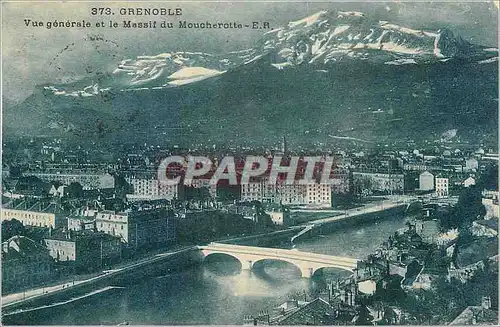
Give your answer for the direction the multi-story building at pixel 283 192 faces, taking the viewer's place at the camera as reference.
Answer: facing the viewer

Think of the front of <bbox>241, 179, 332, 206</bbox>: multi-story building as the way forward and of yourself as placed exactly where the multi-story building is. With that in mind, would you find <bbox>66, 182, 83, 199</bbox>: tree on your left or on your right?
on your right

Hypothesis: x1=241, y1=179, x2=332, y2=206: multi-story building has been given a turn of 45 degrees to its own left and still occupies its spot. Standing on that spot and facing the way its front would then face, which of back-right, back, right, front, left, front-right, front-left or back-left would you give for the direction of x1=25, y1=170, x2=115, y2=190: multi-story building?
back-right

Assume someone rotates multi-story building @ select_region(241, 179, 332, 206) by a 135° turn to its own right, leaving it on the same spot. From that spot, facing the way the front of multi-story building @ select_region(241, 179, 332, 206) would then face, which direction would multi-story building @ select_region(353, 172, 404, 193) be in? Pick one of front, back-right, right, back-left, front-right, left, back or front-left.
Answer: back-right

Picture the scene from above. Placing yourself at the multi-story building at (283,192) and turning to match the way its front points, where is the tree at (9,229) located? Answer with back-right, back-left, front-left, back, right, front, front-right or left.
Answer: right
